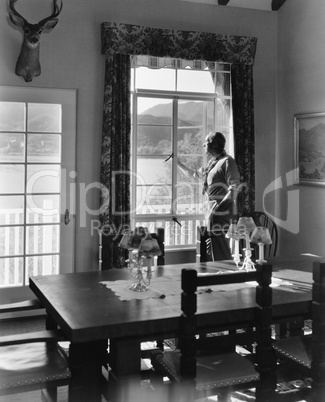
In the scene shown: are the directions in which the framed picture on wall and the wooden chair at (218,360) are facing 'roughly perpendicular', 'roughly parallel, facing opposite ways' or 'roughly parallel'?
roughly perpendicular

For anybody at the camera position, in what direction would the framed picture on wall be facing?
facing the viewer and to the left of the viewer

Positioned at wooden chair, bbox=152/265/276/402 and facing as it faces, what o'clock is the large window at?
The large window is roughly at 1 o'clock from the wooden chair.

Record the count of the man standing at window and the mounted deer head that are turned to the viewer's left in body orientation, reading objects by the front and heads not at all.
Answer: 1

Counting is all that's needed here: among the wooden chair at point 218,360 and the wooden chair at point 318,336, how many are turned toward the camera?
0

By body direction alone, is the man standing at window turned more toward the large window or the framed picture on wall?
the large window

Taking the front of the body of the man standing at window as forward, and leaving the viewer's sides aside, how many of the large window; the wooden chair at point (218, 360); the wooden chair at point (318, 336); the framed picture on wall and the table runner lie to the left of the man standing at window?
3

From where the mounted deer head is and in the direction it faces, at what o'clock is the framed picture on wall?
The framed picture on wall is roughly at 9 o'clock from the mounted deer head.

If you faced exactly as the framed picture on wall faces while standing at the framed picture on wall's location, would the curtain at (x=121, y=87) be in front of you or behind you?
in front

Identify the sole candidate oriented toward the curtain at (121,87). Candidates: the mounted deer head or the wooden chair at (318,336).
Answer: the wooden chair

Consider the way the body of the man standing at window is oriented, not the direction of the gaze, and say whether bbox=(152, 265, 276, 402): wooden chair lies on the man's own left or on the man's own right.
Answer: on the man's own left

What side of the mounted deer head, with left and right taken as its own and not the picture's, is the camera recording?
front

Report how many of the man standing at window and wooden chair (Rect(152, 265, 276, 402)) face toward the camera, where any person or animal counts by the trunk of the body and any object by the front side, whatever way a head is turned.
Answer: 0

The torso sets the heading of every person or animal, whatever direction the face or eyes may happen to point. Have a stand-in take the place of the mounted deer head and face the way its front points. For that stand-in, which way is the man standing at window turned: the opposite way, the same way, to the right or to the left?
to the right

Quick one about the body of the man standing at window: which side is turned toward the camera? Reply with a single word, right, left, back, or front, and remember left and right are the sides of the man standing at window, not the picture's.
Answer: left

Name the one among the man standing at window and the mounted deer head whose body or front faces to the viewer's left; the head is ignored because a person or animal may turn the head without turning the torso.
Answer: the man standing at window
